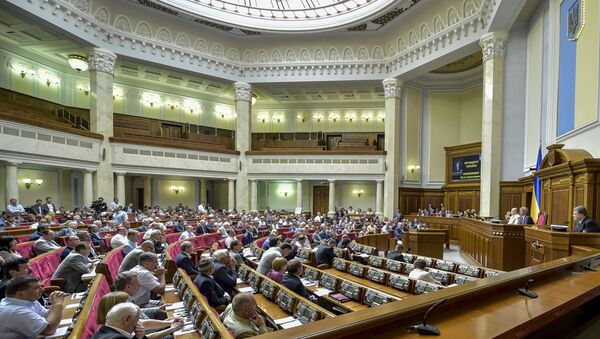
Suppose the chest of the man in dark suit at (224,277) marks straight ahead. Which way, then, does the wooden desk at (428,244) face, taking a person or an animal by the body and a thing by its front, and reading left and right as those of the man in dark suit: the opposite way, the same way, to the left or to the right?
the opposite way

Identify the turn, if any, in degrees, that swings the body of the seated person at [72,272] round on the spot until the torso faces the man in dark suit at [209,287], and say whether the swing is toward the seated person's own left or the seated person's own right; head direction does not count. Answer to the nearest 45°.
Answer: approximately 45° to the seated person's own right

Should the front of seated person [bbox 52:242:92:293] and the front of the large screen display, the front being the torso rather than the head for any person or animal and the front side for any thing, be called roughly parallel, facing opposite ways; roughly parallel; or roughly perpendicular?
roughly parallel, facing opposite ways

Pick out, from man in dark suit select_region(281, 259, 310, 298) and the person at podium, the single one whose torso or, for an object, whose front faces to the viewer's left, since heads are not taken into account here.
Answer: the person at podium

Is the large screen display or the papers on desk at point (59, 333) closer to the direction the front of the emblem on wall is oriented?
the papers on desk

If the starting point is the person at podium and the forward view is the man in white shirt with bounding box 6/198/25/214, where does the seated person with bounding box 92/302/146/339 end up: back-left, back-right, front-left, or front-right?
front-left

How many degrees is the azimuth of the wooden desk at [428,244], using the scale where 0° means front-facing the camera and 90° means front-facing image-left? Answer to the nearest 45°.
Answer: approximately 45°

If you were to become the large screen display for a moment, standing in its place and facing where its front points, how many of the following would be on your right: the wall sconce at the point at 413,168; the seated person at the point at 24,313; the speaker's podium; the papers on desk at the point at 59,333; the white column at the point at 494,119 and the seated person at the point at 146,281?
1

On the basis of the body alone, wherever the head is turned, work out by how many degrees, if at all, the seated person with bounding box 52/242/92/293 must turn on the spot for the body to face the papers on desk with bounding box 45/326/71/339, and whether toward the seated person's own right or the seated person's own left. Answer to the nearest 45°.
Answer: approximately 90° to the seated person's own right

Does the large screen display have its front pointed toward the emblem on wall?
no

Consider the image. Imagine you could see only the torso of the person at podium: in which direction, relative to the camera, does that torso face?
to the viewer's left

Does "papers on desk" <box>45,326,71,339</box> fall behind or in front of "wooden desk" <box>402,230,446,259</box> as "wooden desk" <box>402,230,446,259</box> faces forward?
in front

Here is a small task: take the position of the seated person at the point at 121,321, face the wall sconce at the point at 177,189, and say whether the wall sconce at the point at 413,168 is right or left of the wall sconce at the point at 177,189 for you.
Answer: right

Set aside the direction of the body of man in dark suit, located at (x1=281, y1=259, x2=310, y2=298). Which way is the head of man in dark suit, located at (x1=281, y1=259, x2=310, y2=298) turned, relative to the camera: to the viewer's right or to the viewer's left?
to the viewer's right

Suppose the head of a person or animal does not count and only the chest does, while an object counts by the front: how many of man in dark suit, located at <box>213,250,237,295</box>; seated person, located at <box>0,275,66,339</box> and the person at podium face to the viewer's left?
1

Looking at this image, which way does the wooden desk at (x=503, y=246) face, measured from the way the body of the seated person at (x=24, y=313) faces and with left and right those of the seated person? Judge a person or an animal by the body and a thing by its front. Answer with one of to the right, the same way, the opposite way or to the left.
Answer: the opposite way

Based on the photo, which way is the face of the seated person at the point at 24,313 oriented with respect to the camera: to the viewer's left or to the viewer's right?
to the viewer's right

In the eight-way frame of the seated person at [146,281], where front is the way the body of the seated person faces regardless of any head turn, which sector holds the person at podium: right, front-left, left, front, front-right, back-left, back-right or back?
front

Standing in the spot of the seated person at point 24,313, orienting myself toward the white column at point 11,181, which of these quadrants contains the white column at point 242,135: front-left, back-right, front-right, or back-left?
front-right
